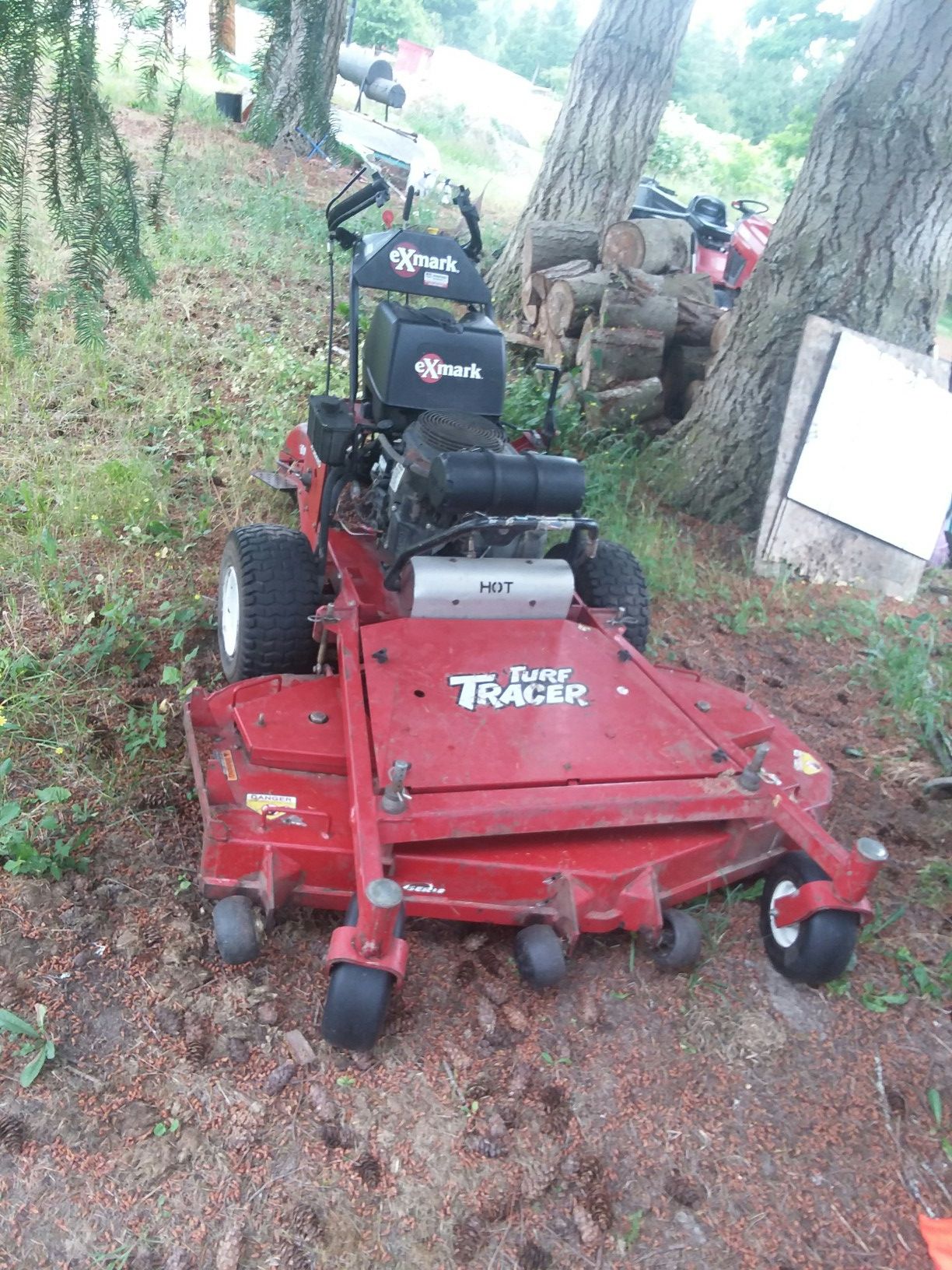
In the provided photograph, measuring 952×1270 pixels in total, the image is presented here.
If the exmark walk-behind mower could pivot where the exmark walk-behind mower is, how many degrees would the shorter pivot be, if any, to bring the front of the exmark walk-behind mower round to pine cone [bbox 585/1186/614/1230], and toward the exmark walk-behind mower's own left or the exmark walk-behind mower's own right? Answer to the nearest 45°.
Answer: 0° — it already faces it

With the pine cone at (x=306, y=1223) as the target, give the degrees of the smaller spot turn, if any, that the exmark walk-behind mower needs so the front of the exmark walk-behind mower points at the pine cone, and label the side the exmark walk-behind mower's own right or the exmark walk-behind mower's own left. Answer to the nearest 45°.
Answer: approximately 45° to the exmark walk-behind mower's own right

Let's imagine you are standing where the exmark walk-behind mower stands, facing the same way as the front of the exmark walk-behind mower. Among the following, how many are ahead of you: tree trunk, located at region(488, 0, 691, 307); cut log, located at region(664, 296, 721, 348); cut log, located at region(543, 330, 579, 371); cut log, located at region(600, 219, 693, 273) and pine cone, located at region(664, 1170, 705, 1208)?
1

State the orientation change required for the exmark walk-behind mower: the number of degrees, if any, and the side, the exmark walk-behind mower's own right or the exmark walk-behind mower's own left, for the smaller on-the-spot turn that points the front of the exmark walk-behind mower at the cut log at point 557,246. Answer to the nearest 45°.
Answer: approximately 135° to the exmark walk-behind mower's own left

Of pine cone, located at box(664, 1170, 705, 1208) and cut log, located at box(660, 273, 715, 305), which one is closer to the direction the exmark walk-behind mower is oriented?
the pine cone

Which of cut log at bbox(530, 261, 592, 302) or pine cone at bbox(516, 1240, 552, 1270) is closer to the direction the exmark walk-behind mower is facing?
the pine cone

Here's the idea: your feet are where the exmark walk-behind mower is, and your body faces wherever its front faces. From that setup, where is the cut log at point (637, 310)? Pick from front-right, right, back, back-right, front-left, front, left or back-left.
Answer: back-left

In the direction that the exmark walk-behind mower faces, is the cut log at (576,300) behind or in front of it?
behind

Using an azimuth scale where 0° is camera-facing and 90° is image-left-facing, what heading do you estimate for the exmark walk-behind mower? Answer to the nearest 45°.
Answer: approximately 315°

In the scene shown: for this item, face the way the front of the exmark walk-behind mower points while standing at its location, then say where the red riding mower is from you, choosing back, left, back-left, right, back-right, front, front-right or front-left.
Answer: back-left

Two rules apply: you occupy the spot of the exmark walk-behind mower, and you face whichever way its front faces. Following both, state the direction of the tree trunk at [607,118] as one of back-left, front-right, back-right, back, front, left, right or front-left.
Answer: back-left

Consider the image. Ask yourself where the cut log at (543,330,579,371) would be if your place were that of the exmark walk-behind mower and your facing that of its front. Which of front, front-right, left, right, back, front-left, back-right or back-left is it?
back-left

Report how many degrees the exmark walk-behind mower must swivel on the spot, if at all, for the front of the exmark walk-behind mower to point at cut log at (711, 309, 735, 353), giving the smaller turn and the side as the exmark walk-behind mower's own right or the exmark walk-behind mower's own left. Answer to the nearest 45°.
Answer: approximately 135° to the exmark walk-behind mower's own left

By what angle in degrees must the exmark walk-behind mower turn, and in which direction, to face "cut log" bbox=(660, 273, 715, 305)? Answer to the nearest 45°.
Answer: approximately 135° to its left

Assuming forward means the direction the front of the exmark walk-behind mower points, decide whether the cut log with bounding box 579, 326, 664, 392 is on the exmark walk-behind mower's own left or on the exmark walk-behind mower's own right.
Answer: on the exmark walk-behind mower's own left

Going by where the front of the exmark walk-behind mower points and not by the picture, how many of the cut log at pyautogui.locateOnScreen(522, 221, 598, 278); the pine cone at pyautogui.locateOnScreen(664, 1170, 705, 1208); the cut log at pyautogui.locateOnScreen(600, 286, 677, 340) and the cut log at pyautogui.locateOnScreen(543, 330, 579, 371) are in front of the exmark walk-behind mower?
1
